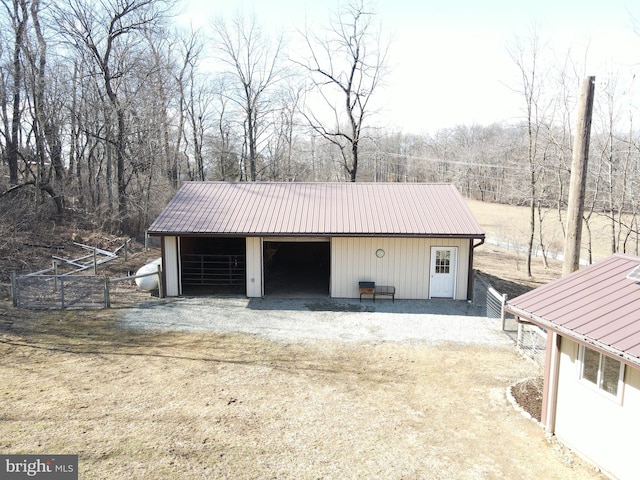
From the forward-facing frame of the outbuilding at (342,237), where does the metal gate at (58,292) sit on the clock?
The metal gate is roughly at 3 o'clock from the outbuilding.

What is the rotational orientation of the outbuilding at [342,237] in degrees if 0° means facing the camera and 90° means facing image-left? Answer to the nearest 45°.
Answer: approximately 0°

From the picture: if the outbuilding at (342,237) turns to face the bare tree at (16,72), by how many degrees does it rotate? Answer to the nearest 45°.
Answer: approximately 135° to its right

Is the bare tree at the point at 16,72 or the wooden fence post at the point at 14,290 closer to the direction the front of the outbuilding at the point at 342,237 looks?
the wooden fence post

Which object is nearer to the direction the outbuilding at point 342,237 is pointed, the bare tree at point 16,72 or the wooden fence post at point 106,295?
the wooden fence post

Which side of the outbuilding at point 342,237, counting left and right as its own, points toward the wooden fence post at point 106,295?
right

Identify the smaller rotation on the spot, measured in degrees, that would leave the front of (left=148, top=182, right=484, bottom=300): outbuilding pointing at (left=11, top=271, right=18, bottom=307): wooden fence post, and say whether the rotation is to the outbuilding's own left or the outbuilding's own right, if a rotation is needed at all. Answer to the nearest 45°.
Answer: approximately 90° to the outbuilding's own right

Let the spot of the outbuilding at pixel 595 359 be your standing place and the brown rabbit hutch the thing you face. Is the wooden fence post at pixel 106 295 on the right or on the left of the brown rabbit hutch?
left
